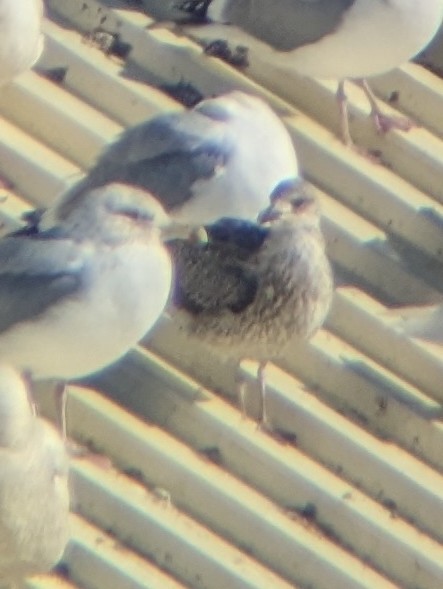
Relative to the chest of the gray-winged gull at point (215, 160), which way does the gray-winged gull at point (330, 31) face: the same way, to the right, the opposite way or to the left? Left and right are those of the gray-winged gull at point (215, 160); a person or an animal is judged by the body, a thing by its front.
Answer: the same way

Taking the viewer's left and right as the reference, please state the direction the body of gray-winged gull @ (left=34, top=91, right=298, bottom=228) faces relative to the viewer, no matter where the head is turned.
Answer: facing to the right of the viewer

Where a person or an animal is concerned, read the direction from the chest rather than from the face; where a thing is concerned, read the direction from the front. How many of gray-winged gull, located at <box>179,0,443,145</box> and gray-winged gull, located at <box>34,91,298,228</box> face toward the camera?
0

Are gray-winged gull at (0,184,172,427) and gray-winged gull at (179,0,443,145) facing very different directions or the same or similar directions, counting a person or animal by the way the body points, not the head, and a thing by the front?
same or similar directions

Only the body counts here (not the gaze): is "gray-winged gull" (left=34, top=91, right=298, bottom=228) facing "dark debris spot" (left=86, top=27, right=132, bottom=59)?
no

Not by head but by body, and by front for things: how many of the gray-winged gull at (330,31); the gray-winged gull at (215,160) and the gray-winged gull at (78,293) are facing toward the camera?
0

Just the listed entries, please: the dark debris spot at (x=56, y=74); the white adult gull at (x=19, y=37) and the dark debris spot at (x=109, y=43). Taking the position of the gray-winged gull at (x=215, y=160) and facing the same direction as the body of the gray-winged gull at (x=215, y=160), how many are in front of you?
0

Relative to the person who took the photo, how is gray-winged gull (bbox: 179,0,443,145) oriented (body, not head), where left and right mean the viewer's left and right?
facing to the right of the viewer

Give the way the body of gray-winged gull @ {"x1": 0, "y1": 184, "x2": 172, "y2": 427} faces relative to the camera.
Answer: to the viewer's right
